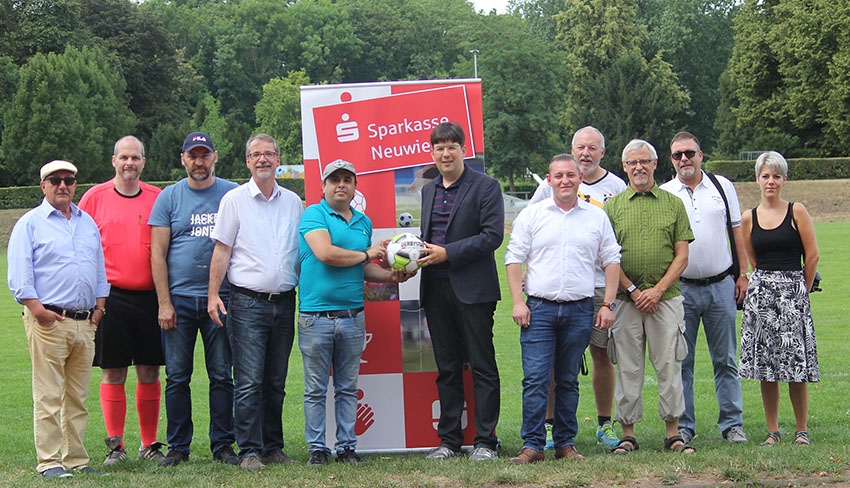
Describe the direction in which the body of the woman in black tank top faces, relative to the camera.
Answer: toward the camera

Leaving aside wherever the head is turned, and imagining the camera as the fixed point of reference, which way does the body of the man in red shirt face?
toward the camera

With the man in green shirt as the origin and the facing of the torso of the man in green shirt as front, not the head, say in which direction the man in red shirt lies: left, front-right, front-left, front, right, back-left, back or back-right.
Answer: right

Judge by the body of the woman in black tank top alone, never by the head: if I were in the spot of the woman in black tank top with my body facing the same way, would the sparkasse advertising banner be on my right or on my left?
on my right

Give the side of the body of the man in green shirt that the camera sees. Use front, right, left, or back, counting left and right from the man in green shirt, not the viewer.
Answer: front

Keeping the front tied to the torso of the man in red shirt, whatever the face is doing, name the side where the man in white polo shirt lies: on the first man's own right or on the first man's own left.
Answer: on the first man's own left

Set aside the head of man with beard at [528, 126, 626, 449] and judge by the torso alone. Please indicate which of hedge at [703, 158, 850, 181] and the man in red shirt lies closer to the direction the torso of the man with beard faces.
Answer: the man in red shirt

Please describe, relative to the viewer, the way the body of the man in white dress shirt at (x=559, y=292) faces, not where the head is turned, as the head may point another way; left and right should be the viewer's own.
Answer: facing the viewer

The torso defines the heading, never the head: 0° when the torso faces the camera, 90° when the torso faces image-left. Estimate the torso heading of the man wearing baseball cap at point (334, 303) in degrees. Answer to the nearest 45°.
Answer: approximately 315°

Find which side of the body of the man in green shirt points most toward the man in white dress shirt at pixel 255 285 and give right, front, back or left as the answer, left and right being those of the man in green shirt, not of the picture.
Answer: right

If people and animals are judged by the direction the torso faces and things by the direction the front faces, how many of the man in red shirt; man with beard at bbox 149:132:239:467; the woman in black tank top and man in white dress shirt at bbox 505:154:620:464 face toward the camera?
4
